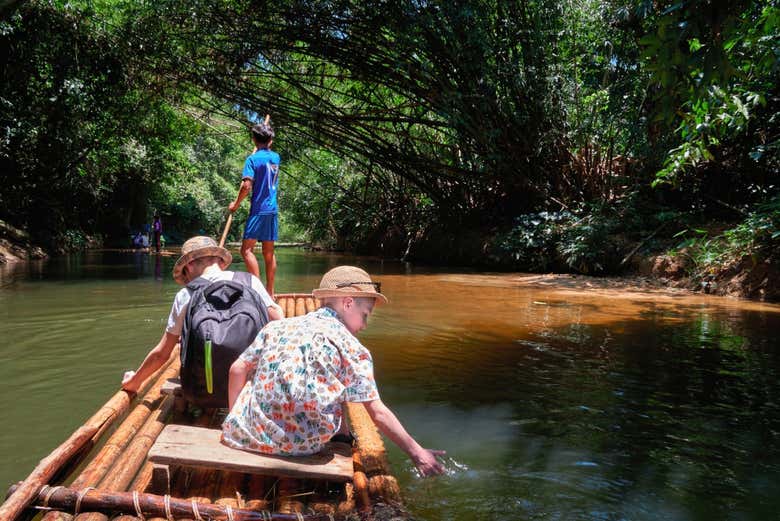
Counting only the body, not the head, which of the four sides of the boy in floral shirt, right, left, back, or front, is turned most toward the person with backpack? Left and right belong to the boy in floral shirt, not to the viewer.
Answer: left

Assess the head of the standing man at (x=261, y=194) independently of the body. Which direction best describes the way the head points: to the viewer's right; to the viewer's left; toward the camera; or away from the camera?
away from the camera

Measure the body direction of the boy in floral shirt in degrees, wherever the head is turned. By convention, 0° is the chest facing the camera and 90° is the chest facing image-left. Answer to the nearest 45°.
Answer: approximately 225°

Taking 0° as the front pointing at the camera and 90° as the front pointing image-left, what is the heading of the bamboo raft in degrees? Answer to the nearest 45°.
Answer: approximately 180°

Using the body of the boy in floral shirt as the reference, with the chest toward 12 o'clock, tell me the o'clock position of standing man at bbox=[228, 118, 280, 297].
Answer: The standing man is roughly at 10 o'clock from the boy in floral shirt.
